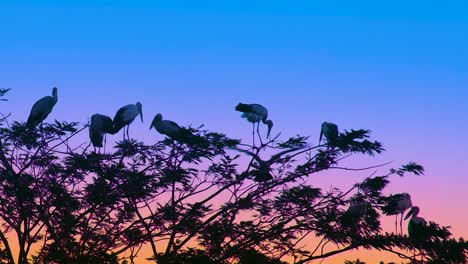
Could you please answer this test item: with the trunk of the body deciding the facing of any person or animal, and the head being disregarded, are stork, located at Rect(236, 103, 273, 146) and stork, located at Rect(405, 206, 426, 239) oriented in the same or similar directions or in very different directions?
very different directions

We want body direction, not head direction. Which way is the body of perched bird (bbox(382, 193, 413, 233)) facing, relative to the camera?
to the viewer's right

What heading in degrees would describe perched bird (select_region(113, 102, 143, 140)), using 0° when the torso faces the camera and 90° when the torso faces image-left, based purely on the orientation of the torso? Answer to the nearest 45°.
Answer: approximately 270°

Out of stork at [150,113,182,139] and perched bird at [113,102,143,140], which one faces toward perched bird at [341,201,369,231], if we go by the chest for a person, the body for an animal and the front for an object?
perched bird at [113,102,143,140]

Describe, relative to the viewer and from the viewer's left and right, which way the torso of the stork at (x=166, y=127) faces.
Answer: facing to the left of the viewer

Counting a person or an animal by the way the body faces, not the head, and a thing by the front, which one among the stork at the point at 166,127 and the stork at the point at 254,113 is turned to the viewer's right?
the stork at the point at 254,113

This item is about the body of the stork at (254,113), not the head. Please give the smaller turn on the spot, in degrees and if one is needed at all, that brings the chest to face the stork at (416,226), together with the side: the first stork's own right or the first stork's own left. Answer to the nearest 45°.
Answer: approximately 45° to the first stork's own left

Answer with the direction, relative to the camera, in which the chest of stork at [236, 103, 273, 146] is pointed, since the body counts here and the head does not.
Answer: to the viewer's right

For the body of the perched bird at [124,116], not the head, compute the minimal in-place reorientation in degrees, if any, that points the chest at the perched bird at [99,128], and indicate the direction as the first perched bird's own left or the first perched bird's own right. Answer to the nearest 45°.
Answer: approximately 180°
